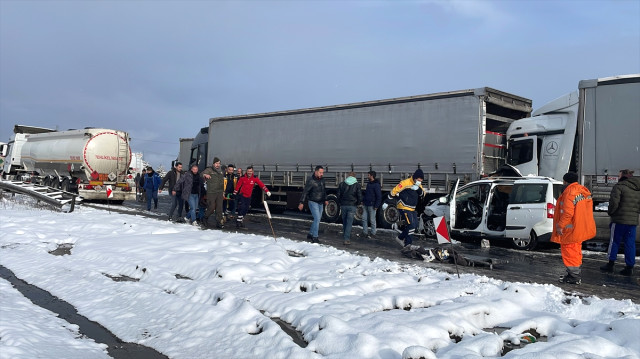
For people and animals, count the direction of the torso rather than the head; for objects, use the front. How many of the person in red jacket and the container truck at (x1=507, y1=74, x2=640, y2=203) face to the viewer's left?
1

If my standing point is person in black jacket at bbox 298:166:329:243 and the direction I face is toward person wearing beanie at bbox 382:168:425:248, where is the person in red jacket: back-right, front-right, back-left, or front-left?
back-left

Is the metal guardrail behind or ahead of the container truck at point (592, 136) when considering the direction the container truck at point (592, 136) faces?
ahead

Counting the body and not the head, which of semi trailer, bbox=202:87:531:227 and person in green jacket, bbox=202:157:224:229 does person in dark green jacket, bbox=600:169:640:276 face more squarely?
the semi trailer

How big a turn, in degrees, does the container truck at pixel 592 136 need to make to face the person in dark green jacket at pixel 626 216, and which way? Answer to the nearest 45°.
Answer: approximately 90° to its left

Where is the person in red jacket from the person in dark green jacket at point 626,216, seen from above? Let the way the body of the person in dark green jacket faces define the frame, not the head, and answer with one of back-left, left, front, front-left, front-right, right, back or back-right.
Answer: front-left

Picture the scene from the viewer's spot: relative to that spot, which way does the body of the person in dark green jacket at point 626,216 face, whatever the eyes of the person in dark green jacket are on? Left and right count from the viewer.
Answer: facing away from the viewer and to the left of the viewer

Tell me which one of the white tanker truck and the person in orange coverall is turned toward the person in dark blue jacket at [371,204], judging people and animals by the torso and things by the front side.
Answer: the person in orange coverall

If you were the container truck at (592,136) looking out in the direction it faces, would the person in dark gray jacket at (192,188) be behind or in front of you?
in front

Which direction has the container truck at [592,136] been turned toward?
to the viewer's left

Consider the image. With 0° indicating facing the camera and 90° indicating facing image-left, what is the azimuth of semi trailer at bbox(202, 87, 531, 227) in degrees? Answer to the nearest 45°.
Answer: approximately 135°

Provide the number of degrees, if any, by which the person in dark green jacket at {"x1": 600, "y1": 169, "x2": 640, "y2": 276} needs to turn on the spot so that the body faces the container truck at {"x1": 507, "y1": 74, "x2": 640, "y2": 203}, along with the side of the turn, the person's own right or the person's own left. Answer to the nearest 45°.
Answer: approximately 45° to the person's own right
